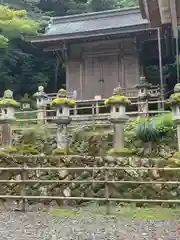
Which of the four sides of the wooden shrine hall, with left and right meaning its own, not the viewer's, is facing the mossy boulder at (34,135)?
front

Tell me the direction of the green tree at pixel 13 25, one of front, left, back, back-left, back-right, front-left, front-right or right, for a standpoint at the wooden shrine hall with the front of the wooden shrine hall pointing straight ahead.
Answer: back-right

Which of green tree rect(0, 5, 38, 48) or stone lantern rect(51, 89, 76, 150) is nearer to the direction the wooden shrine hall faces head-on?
the stone lantern

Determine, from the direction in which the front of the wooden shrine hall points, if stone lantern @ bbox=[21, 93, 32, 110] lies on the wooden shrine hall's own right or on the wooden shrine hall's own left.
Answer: on the wooden shrine hall's own right

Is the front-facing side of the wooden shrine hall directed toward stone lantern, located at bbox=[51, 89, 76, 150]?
yes

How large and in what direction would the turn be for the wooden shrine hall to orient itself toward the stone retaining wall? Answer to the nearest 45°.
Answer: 0° — it already faces it

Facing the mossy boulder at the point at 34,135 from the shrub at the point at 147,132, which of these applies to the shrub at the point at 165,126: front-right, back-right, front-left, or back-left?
back-right

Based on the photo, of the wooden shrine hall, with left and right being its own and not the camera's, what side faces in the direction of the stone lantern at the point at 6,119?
front

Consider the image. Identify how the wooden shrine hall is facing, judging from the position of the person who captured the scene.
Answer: facing the viewer

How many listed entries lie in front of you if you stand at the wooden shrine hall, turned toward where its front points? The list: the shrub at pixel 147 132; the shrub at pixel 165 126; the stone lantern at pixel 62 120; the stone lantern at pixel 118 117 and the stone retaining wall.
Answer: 5

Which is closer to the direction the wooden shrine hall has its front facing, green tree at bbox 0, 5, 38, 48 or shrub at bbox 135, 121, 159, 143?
the shrub

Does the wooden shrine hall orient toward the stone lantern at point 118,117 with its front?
yes

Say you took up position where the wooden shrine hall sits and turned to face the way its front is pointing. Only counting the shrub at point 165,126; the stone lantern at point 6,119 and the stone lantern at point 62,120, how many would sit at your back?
0

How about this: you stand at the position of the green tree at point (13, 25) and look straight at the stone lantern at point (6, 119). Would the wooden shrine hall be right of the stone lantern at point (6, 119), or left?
left
